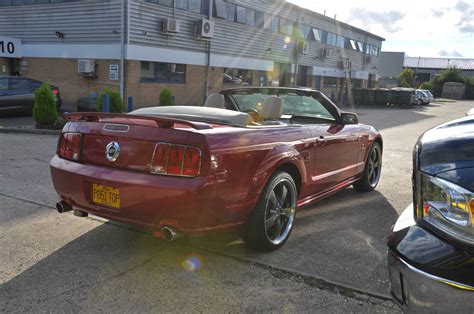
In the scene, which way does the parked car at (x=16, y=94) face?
to the viewer's left

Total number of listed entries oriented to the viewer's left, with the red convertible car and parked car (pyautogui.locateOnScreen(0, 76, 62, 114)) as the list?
1

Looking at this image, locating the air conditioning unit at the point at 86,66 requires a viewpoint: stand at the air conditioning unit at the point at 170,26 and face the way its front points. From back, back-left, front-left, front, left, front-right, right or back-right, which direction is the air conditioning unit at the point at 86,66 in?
back-right

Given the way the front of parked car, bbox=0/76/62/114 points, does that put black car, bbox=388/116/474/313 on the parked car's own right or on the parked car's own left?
on the parked car's own left

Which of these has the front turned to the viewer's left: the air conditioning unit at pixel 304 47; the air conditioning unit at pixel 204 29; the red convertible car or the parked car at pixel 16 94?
the parked car

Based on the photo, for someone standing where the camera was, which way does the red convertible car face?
facing away from the viewer and to the right of the viewer

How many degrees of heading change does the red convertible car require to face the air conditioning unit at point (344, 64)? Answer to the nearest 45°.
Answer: approximately 45° to its left

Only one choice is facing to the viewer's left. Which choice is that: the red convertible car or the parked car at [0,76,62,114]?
the parked car

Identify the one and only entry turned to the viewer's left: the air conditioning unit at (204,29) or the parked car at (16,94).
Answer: the parked car

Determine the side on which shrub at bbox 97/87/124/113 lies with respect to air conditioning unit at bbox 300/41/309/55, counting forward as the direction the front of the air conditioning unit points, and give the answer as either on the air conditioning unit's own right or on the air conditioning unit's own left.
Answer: on the air conditioning unit's own right

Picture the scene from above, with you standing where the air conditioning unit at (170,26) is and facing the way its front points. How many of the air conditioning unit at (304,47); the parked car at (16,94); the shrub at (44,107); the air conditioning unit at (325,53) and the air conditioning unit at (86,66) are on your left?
2

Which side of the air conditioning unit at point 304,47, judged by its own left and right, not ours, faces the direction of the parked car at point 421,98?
left

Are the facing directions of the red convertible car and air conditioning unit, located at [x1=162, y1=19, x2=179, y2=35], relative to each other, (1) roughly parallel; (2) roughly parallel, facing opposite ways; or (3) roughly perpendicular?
roughly perpendicular

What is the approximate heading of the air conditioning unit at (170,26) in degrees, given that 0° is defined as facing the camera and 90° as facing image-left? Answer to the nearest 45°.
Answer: approximately 315°
